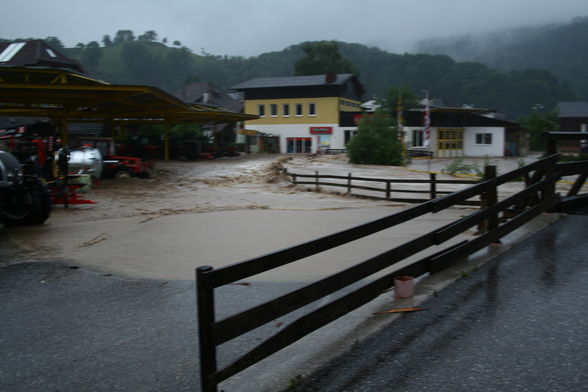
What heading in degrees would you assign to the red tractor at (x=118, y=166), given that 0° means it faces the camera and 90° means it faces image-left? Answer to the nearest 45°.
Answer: approximately 270°

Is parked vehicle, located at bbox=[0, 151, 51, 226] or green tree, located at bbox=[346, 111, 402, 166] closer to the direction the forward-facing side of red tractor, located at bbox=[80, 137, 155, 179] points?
the green tree

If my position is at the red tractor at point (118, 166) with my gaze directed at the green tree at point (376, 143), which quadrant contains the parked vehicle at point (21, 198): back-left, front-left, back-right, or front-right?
back-right

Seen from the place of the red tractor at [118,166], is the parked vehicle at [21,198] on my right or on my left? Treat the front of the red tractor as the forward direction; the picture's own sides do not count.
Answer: on my right

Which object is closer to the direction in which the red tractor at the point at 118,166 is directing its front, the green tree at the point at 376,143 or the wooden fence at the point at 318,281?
the green tree

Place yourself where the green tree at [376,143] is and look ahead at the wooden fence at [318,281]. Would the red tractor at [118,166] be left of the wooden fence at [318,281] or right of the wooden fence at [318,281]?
right

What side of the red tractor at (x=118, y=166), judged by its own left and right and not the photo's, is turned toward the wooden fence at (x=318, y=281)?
right

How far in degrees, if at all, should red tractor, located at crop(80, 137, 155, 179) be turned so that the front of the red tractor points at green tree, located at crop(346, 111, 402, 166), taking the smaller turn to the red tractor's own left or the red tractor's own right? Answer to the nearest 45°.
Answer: approximately 45° to the red tractor's own left
